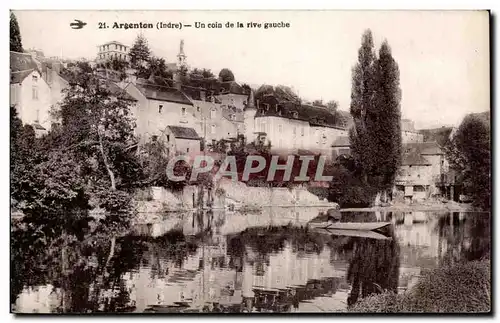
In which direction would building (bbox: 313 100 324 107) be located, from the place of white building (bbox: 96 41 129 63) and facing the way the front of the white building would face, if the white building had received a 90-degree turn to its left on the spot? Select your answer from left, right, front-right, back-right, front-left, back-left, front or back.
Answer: front

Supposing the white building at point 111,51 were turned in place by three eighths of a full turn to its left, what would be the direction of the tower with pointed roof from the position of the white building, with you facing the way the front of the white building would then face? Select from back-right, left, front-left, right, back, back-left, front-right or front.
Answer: front-right

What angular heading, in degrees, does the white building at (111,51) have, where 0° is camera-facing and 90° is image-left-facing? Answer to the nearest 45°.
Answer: approximately 0°
